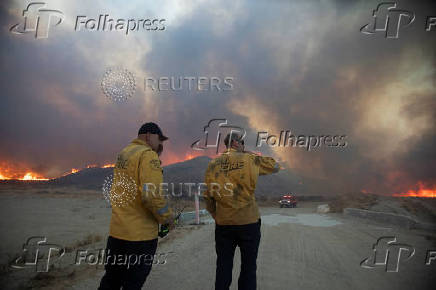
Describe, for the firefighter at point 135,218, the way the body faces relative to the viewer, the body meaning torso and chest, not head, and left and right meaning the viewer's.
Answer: facing away from the viewer and to the right of the viewer

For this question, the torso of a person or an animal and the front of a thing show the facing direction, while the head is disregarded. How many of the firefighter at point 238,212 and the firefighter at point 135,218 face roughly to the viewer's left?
0

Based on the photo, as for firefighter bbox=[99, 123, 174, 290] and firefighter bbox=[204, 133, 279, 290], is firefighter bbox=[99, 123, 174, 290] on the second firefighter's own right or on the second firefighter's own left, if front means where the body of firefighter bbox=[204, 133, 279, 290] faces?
on the second firefighter's own left

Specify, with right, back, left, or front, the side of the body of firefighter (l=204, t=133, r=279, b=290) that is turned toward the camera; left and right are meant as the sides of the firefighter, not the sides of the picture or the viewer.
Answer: back
